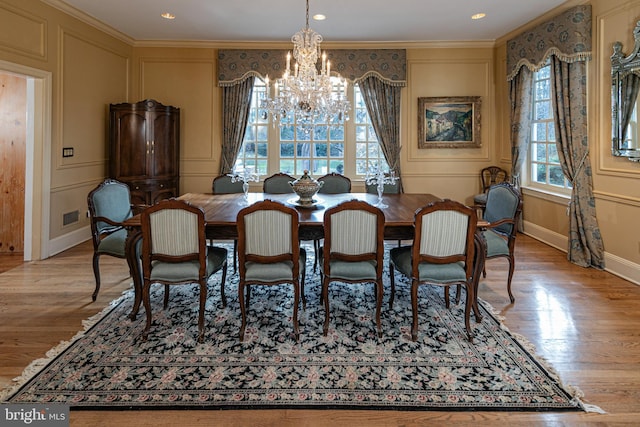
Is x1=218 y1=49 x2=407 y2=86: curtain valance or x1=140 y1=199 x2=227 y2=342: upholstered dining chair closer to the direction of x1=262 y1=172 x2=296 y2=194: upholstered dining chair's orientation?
the upholstered dining chair

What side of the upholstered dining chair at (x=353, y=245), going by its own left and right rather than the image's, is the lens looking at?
back

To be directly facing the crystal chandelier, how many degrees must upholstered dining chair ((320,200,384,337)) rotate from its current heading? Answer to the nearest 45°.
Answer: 0° — it already faces it

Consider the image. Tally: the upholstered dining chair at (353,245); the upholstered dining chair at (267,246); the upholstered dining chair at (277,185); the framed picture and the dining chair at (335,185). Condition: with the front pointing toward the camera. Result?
3

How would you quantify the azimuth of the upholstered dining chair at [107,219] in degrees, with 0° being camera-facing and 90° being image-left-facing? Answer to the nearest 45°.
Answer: approximately 315°

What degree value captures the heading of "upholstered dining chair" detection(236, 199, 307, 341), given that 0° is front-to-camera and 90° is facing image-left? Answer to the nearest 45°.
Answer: approximately 180°
